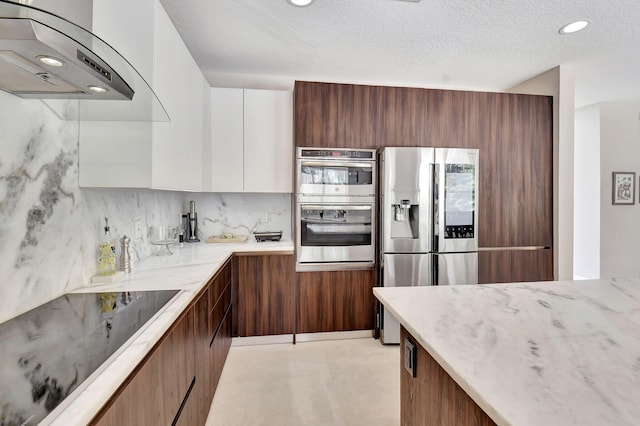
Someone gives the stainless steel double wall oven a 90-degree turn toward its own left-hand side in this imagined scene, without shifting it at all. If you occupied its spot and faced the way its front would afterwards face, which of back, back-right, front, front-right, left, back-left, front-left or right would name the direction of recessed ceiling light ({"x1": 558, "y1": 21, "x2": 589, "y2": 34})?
front

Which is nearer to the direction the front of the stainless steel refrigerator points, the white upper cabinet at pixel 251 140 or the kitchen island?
the kitchen island

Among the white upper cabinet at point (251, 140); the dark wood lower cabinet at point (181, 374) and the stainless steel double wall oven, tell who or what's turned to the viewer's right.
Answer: the dark wood lower cabinet

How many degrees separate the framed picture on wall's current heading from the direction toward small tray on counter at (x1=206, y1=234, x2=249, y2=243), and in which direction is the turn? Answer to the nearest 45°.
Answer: approximately 45° to its right

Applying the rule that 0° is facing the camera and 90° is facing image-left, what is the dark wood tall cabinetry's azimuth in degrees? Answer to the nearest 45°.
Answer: approximately 0°

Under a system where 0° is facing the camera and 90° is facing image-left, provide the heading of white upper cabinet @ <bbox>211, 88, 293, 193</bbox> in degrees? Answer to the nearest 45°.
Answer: approximately 0°

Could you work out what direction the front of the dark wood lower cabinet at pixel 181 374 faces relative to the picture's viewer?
facing to the right of the viewer
